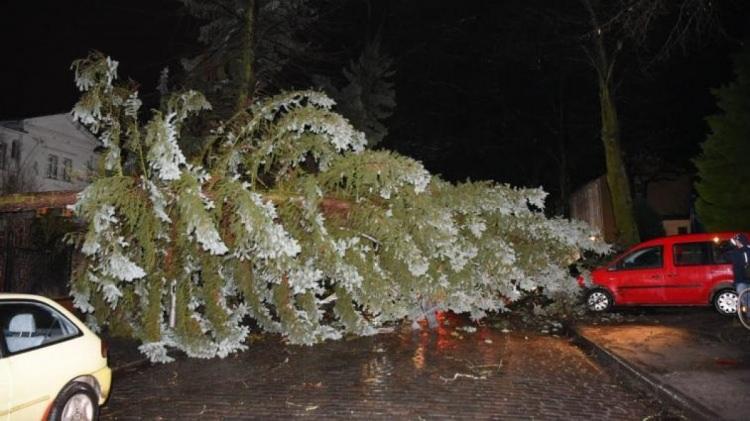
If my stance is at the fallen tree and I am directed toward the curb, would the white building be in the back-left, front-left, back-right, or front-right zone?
back-left

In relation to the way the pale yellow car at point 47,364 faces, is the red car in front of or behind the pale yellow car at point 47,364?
behind

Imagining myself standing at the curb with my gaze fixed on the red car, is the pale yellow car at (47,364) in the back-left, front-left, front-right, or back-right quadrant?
back-left

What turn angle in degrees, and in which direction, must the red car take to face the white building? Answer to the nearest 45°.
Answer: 0° — it already faces it

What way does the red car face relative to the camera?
to the viewer's left

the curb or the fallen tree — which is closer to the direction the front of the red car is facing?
the fallen tree

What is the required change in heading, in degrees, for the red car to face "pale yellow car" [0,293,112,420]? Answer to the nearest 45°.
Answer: approximately 45° to its left

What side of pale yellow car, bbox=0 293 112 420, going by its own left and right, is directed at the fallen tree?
back

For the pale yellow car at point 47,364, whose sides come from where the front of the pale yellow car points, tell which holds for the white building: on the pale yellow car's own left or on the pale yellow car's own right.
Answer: on the pale yellow car's own right

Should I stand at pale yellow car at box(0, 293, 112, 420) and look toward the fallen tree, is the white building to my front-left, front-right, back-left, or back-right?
front-left

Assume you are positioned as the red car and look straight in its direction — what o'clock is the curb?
The curb is roughly at 9 o'clock from the red car.
